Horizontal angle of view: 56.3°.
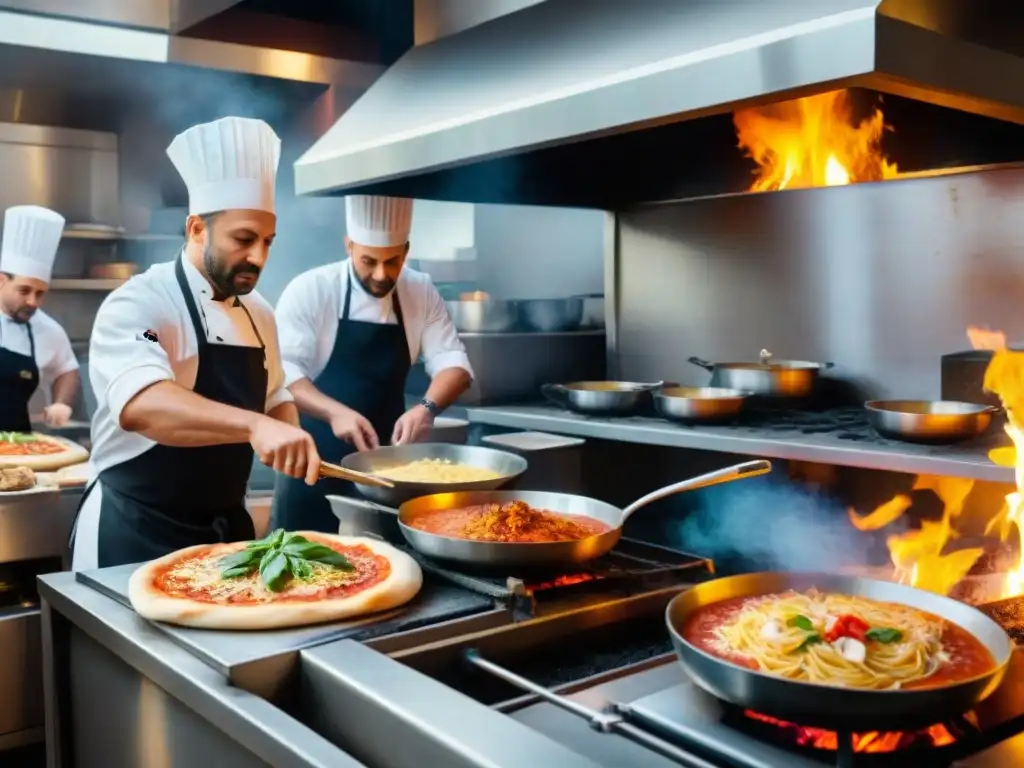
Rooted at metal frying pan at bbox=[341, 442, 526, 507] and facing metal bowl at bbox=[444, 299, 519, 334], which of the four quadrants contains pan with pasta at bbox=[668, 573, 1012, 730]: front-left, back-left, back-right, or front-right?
back-right

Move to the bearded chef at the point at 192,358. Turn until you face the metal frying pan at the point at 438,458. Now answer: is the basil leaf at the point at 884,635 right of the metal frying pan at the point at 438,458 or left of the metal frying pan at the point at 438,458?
right

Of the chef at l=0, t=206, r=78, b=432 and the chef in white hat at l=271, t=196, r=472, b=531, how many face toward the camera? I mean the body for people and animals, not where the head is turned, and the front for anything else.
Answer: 2

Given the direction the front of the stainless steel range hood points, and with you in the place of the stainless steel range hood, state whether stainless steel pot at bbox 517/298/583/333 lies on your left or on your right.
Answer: on your right

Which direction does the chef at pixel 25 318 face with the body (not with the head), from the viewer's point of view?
toward the camera

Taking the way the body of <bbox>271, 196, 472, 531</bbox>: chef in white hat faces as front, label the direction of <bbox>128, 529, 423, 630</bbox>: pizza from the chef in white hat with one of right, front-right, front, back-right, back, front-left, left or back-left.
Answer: front

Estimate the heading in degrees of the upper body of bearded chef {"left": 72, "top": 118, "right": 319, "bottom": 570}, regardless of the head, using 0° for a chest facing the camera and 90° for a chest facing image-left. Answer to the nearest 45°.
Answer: approximately 315°

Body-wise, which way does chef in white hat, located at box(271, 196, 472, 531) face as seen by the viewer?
toward the camera

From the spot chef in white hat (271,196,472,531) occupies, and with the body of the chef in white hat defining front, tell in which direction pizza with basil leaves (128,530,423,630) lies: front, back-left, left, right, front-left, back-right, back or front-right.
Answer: front

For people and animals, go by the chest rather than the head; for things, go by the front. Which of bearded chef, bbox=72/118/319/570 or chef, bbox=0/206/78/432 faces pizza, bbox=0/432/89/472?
the chef

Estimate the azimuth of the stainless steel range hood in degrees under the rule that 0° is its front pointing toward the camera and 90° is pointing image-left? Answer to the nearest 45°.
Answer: approximately 45°

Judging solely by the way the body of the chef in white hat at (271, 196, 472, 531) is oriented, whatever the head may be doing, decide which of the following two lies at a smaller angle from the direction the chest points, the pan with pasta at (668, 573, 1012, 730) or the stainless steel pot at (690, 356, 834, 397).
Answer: the pan with pasta

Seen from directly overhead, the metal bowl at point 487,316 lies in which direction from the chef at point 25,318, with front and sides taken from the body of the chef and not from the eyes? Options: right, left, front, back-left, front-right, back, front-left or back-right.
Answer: front-left

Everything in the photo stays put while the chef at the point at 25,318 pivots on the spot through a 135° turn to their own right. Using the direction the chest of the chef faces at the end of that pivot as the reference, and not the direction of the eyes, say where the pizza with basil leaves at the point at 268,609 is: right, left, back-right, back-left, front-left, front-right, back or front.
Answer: back-left

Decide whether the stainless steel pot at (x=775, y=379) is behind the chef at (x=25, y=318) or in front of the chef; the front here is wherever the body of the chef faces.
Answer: in front

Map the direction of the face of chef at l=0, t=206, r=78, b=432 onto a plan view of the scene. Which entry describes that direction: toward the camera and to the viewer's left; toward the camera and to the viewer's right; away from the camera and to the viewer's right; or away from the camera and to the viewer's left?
toward the camera and to the viewer's right
